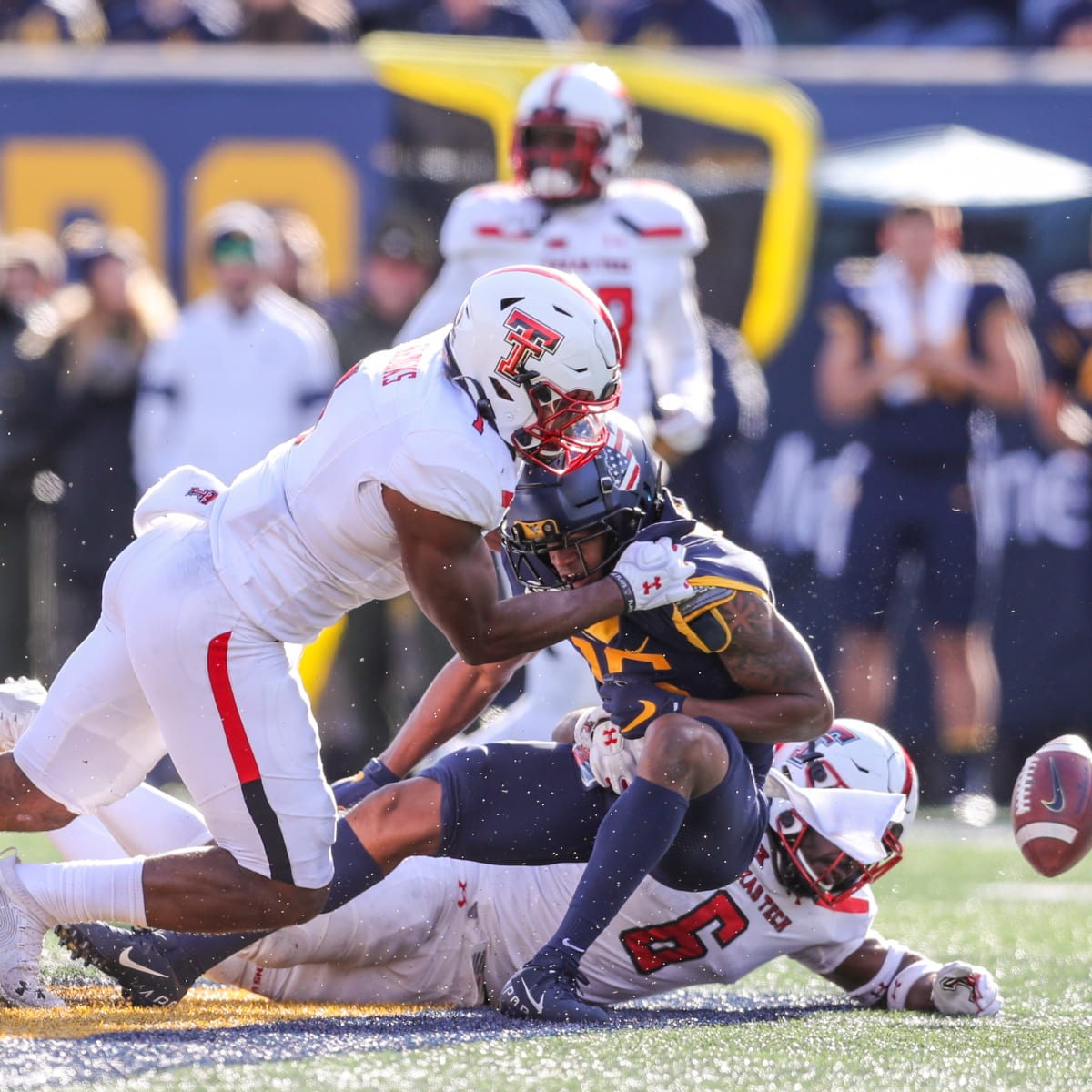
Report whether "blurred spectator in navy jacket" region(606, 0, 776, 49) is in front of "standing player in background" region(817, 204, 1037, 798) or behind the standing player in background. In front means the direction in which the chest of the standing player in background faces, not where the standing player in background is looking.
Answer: behind

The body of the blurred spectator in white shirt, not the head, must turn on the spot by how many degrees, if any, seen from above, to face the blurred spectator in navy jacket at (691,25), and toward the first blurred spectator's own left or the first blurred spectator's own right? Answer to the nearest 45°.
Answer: approximately 135° to the first blurred spectator's own left

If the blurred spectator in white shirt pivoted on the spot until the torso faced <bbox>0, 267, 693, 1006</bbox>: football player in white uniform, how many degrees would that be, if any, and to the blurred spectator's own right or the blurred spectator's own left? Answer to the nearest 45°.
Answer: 0° — they already face them

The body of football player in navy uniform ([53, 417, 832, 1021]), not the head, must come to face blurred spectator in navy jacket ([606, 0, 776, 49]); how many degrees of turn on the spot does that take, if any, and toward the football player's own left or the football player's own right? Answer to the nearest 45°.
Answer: approximately 135° to the football player's own right

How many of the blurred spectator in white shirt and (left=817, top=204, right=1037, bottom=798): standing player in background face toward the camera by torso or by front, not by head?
2

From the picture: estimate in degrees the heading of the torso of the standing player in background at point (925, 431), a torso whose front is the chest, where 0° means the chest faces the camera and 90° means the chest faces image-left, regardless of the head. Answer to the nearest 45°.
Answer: approximately 0°

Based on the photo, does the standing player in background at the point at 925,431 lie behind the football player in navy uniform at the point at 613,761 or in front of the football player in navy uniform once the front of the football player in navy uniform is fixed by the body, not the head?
behind

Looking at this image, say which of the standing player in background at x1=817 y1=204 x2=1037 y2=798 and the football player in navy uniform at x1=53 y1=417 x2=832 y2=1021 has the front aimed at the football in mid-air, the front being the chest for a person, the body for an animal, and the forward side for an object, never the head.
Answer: the standing player in background
